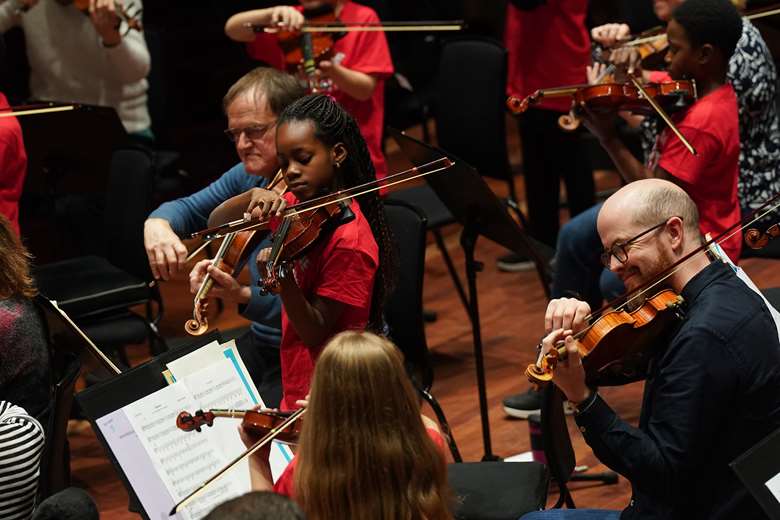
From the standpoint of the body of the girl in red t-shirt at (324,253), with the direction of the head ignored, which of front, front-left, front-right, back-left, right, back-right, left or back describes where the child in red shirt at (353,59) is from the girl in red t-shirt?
back-right

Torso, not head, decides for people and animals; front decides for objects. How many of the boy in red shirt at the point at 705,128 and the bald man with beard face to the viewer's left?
2

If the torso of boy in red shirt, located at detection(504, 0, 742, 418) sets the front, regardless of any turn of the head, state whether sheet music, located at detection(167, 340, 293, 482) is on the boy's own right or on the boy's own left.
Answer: on the boy's own left

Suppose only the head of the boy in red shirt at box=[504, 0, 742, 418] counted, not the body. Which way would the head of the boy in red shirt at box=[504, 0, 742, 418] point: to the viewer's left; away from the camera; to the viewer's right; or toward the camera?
to the viewer's left

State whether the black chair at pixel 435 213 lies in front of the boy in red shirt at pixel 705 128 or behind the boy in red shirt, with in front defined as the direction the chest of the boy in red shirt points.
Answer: in front

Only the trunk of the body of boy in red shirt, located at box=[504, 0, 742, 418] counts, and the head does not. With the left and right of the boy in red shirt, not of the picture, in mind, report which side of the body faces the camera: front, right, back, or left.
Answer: left

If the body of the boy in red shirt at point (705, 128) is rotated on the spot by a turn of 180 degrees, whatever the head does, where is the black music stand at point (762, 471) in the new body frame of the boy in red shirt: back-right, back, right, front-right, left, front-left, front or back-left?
right

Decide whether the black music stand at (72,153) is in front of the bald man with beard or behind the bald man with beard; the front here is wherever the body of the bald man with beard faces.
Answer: in front

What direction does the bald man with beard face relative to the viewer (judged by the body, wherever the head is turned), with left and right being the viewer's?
facing to the left of the viewer

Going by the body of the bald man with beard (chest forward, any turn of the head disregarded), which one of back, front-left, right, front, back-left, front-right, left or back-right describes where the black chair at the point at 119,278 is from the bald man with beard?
front-right

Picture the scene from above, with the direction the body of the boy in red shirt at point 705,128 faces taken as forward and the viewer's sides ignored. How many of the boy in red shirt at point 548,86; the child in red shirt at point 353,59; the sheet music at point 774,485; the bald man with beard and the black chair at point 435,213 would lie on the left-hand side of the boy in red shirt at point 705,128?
2

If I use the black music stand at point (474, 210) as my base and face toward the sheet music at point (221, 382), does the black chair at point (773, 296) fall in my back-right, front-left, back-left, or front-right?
back-left
